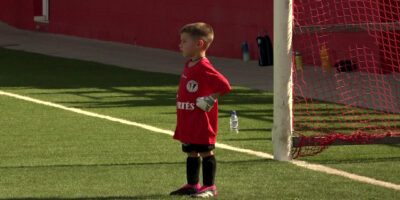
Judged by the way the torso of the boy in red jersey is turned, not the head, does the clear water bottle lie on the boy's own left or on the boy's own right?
on the boy's own right

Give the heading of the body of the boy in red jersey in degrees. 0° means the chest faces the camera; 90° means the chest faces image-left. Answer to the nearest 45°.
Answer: approximately 90°

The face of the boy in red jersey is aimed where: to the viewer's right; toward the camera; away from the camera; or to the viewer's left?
to the viewer's left

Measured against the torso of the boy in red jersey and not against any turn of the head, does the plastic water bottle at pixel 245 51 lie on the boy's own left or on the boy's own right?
on the boy's own right
